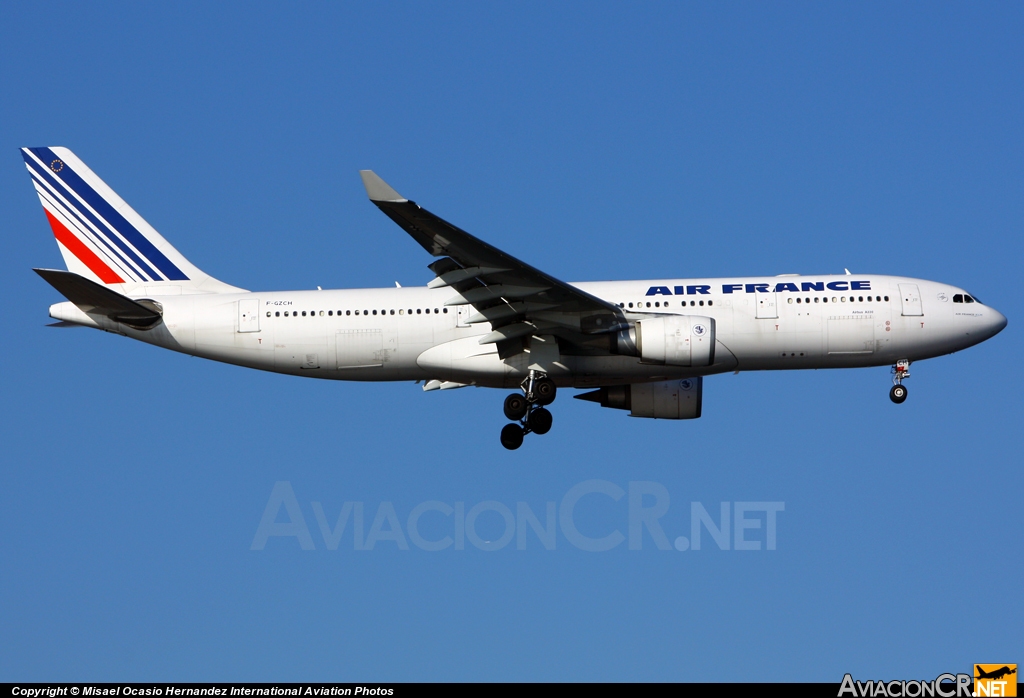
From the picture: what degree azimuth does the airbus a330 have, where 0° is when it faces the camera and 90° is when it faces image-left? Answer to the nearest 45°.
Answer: approximately 270°
